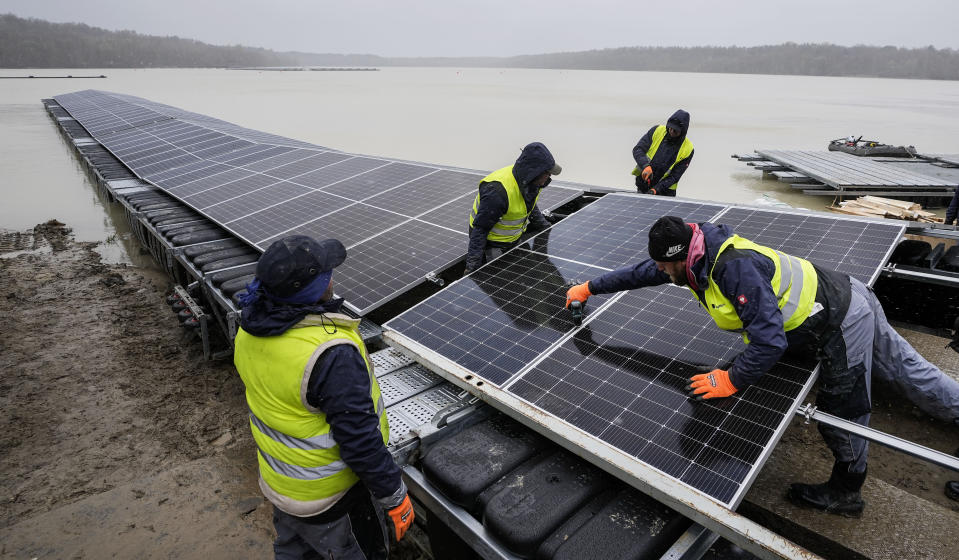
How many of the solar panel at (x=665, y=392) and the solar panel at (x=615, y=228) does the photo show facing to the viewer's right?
0

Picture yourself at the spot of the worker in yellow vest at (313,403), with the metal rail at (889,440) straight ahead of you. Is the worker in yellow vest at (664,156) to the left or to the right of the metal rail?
left

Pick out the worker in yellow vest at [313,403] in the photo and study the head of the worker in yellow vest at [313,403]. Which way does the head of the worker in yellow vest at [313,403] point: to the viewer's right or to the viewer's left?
to the viewer's right

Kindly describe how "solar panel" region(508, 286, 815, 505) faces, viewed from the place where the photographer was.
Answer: facing the viewer and to the left of the viewer

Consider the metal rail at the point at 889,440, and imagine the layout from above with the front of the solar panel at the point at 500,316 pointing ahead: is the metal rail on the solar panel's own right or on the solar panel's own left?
on the solar panel's own left

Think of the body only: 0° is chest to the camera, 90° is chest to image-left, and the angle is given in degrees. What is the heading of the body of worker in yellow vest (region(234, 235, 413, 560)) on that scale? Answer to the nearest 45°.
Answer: approximately 225°

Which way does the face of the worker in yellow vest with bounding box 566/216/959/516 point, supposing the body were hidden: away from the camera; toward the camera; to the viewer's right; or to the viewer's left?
to the viewer's left

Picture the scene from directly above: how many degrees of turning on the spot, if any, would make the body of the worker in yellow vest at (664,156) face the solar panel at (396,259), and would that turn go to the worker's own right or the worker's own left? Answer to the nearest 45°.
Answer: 0° — they already face it

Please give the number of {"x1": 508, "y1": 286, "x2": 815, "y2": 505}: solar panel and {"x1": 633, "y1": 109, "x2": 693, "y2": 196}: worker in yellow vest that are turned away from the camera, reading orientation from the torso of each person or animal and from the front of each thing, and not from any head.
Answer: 0

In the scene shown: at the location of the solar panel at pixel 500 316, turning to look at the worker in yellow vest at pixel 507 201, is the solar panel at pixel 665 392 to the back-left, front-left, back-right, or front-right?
back-right

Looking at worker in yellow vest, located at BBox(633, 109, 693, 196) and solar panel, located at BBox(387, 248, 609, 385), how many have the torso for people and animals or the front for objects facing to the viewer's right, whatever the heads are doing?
0

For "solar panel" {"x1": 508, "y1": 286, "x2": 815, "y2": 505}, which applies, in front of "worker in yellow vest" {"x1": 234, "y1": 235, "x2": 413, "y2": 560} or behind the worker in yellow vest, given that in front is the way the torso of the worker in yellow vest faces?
in front

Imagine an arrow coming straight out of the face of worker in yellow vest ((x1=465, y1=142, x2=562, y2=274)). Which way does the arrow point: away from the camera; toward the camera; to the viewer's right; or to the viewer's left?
to the viewer's right

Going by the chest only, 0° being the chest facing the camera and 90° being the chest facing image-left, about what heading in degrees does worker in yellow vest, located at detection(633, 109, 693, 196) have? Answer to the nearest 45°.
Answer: approximately 45°

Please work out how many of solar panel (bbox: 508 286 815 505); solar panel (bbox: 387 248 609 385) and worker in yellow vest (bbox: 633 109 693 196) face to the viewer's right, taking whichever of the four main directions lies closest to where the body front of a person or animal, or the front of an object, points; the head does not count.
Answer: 0
